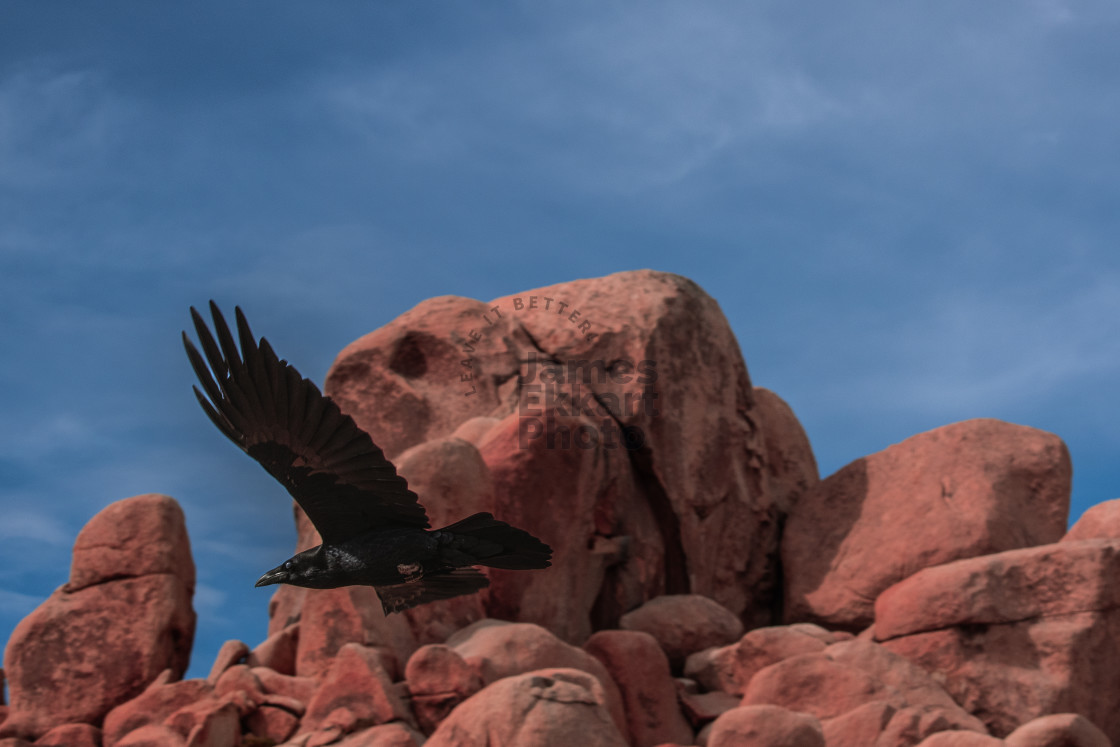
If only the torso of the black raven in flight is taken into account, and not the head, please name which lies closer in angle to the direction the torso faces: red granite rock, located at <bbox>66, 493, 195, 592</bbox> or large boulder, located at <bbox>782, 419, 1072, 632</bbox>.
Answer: the red granite rock

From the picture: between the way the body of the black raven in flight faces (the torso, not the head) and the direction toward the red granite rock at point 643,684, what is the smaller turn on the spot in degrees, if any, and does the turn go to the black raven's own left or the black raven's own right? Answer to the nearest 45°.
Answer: approximately 90° to the black raven's own right

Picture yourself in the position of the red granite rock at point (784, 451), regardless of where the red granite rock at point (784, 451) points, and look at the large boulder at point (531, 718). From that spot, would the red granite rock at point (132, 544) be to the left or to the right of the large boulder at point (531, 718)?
right

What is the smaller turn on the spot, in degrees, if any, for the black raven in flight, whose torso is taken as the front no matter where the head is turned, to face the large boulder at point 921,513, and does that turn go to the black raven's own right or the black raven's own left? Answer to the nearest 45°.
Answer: approximately 135° to the black raven's own right

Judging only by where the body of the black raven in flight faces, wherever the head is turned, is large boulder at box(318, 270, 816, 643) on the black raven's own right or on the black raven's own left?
on the black raven's own right

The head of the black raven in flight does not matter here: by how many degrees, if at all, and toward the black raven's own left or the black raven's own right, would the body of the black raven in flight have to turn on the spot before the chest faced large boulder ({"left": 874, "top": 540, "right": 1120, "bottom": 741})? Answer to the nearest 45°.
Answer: approximately 135° to the black raven's own right

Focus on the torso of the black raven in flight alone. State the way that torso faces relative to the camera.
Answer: to the viewer's left

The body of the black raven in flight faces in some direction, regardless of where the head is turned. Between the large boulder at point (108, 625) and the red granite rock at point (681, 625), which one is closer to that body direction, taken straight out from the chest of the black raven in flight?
the large boulder

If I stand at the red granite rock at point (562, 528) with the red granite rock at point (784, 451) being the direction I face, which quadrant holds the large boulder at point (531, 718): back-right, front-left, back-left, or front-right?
back-right

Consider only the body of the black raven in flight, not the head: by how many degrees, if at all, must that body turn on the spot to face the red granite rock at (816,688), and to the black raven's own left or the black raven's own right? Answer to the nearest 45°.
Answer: approximately 135° to the black raven's own right

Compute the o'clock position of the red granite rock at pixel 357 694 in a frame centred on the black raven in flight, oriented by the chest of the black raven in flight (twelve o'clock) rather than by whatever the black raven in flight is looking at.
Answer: The red granite rock is roughly at 3 o'clock from the black raven in flight.
